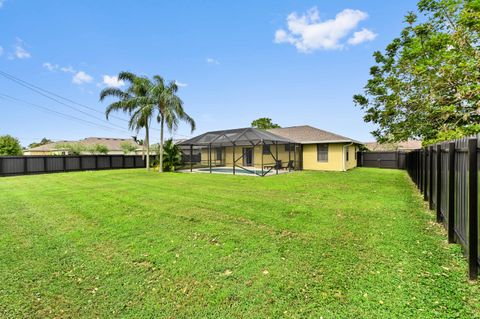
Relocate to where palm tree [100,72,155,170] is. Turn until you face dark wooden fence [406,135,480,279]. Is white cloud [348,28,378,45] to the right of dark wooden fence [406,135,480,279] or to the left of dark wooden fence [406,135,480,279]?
left

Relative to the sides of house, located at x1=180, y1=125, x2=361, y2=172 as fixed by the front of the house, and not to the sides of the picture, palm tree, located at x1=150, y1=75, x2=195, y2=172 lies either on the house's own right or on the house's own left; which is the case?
on the house's own left

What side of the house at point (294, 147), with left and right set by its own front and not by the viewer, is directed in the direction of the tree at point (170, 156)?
left

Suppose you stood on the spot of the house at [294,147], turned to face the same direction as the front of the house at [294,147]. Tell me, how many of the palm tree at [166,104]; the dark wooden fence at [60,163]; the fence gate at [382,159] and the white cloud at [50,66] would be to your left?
3

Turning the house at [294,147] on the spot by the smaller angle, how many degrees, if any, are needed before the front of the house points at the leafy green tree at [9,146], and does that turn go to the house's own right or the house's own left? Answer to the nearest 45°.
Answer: approximately 90° to the house's own left

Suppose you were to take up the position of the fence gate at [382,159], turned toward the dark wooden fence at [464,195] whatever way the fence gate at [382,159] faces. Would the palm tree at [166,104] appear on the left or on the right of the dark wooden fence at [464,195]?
right

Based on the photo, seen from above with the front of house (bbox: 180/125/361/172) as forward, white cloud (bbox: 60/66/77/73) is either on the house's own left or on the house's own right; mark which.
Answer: on the house's own left

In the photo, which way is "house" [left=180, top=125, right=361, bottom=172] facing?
away from the camera

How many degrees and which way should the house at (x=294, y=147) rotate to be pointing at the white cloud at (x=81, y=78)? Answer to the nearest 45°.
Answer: approximately 90° to its left

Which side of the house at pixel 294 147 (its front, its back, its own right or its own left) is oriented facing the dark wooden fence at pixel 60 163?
left

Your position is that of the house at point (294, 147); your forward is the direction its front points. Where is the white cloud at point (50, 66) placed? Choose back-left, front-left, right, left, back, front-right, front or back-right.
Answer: left
